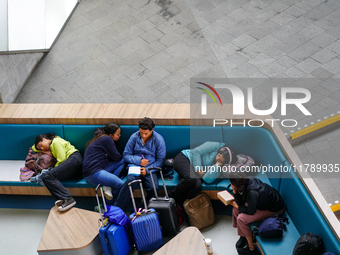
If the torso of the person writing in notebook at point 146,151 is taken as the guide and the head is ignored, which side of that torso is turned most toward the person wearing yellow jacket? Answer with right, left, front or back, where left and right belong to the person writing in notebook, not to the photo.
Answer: right

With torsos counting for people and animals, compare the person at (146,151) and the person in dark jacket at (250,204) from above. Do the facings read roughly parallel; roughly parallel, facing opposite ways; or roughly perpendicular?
roughly perpendicular

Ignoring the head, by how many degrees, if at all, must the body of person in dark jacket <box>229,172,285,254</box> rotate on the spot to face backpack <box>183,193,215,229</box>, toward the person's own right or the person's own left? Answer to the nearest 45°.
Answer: approximately 45° to the person's own right

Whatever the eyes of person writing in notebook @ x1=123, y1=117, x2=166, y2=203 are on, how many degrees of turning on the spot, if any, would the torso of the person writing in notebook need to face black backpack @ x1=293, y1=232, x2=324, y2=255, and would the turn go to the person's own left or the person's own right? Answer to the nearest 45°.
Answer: approximately 45° to the person's own left

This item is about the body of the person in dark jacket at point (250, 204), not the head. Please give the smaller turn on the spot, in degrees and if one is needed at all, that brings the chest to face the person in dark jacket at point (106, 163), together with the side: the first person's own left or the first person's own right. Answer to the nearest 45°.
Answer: approximately 45° to the first person's own right

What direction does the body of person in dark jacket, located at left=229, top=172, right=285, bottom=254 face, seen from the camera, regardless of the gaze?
to the viewer's left
